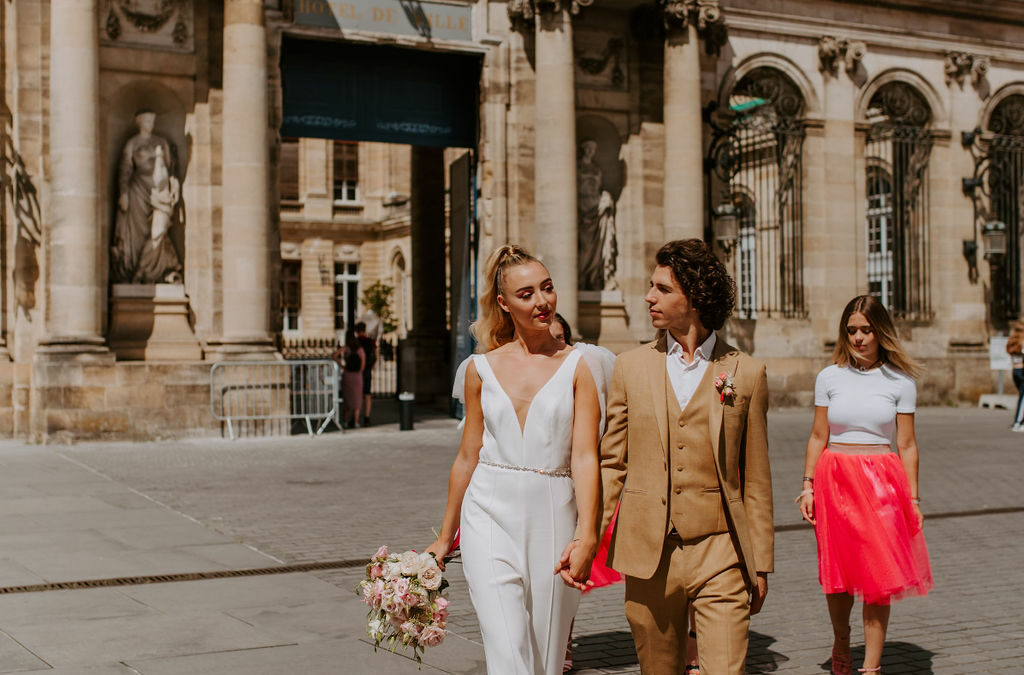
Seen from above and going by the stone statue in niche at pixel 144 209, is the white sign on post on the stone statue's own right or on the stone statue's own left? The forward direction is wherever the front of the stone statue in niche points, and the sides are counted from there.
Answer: on the stone statue's own left

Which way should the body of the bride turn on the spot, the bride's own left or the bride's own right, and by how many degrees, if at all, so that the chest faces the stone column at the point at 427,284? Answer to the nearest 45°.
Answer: approximately 180°

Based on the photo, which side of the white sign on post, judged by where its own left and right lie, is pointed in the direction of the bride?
front

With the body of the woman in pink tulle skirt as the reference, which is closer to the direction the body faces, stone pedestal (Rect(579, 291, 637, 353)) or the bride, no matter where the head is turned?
the bride

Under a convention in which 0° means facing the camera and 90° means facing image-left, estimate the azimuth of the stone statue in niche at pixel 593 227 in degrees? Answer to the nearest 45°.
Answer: approximately 0°

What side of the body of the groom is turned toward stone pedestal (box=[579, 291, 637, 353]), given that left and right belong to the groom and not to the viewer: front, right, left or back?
back

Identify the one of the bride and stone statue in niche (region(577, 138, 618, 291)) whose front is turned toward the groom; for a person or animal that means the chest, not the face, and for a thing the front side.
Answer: the stone statue in niche

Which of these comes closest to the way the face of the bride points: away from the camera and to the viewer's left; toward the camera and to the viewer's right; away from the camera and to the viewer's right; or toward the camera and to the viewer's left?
toward the camera and to the viewer's right

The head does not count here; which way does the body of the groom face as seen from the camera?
toward the camera

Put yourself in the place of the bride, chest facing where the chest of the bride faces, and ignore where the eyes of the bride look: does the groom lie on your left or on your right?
on your left

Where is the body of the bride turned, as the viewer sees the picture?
toward the camera

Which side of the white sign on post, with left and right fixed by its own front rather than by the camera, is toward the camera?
front

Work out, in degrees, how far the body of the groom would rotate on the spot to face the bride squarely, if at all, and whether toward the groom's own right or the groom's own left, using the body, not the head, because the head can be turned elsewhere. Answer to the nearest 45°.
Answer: approximately 90° to the groom's own right

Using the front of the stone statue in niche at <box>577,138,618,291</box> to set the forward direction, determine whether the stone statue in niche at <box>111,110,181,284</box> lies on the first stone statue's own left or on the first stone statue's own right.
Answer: on the first stone statue's own right

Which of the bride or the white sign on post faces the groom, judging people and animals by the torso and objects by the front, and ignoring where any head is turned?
the white sign on post

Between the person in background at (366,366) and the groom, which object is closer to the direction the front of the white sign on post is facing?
the groom

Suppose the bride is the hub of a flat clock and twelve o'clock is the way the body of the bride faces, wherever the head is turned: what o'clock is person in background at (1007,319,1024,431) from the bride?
The person in background is roughly at 7 o'clock from the bride.
